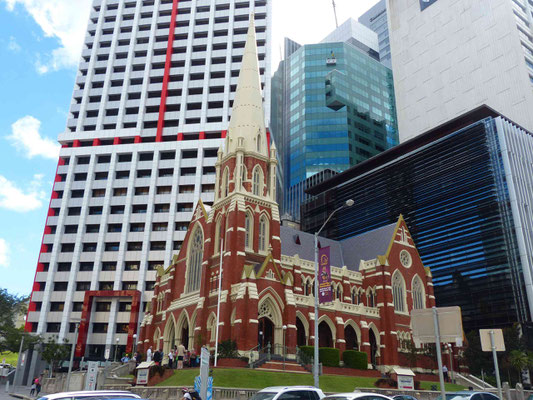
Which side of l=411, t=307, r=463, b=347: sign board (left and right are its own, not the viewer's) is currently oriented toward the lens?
back

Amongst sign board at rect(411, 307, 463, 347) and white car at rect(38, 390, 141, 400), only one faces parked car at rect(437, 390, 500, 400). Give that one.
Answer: the sign board

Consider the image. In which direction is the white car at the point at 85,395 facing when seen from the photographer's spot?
facing to the left of the viewer

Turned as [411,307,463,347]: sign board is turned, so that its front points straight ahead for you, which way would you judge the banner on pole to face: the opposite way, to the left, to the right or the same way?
the opposite way

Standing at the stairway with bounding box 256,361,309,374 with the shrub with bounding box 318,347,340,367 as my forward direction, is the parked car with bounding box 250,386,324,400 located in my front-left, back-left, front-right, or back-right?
back-right

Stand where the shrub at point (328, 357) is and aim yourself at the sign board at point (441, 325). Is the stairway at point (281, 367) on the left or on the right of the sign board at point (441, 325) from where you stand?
right

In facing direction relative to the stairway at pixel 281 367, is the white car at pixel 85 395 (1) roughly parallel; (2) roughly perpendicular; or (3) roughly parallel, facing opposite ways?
roughly perpendicular
